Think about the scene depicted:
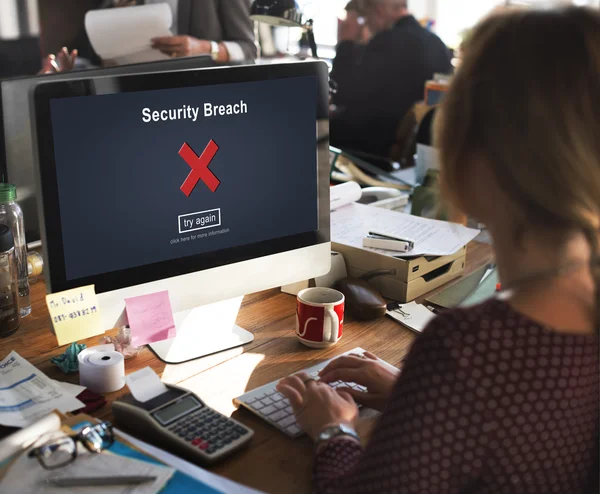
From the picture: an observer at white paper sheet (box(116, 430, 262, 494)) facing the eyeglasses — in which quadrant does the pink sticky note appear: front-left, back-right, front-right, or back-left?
front-right

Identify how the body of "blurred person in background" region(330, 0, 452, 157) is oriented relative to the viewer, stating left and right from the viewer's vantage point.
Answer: facing to the left of the viewer

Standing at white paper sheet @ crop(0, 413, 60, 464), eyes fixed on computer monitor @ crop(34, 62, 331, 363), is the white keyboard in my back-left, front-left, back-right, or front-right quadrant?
front-right

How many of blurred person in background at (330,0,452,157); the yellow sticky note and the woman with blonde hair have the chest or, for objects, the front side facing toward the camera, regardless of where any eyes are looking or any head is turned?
1

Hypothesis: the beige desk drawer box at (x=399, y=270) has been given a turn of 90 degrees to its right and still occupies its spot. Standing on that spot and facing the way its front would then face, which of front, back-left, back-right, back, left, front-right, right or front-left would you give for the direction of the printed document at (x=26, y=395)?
front

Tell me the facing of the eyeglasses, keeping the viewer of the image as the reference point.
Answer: facing the viewer and to the right of the viewer

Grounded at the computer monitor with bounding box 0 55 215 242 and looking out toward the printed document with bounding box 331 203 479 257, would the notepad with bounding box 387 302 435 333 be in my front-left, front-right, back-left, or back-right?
front-right

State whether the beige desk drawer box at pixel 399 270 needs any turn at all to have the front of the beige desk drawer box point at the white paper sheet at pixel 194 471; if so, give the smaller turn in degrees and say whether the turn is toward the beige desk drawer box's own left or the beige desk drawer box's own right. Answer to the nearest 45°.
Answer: approximately 45° to the beige desk drawer box's own right

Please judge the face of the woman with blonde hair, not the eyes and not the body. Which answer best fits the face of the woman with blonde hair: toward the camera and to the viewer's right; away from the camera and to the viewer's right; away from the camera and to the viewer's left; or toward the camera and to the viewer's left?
away from the camera and to the viewer's left

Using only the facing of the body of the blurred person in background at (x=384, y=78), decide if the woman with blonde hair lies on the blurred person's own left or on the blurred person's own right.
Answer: on the blurred person's own left

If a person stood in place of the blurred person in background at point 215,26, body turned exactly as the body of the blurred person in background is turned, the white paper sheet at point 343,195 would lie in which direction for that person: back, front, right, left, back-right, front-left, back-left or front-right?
front-left

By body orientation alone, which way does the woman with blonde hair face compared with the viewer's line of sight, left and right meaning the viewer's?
facing away from the viewer and to the left of the viewer

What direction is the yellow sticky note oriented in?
toward the camera

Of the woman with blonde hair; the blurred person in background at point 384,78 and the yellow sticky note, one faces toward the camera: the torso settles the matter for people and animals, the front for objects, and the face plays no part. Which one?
the yellow sticky note
